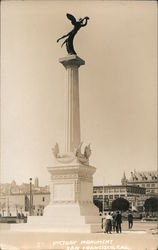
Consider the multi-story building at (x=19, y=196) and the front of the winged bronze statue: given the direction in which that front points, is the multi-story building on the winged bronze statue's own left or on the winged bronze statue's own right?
on the winged bronze statue's own left

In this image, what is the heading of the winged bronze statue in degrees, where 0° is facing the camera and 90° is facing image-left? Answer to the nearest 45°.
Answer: approximately 270°
